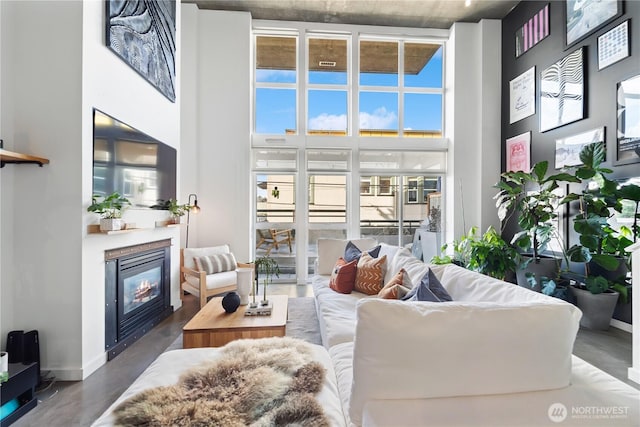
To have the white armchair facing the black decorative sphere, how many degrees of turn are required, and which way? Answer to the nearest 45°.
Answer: approximately 45° to its right

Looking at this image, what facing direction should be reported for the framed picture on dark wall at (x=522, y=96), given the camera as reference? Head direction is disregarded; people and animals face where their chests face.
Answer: facing the viewer and to the left of the viewer

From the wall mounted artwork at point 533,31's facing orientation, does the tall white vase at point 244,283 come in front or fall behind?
in front

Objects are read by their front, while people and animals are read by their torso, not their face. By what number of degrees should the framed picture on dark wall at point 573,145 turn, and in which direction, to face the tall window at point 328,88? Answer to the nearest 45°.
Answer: approximately 45° to its right

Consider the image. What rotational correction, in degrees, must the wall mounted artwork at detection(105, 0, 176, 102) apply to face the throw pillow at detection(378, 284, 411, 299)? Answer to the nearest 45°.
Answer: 0° — it already faces it

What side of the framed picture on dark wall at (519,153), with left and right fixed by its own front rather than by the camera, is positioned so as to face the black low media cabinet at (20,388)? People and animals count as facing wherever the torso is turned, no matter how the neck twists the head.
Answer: front

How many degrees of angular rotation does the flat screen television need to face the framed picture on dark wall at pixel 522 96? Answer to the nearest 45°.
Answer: approximately 45° to its left

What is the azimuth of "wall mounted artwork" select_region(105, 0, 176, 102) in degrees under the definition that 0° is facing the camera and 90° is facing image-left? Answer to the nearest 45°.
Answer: approximately 315°

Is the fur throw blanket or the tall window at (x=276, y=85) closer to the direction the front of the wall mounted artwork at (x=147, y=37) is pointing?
the fur throw blanket

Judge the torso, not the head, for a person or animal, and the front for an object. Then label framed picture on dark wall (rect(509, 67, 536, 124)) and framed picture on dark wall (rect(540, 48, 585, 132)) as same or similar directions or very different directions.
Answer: same or similar directions

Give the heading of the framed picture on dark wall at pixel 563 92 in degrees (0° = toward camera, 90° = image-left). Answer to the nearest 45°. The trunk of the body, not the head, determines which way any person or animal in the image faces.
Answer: approximately 45°
